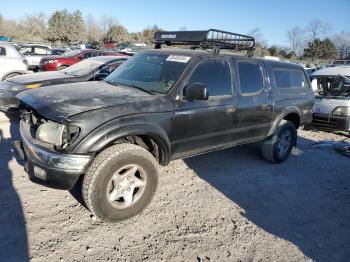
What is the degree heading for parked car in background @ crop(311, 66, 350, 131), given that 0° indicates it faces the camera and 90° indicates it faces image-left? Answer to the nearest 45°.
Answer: approximately 45°

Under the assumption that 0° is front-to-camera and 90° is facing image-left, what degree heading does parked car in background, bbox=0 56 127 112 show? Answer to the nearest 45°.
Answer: approximately 45°

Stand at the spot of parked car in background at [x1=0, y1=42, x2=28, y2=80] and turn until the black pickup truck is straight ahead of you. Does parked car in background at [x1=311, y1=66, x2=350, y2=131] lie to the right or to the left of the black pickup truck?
left

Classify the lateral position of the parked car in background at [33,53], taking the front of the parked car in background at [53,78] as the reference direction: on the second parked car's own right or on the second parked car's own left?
on the second parked car's own right
